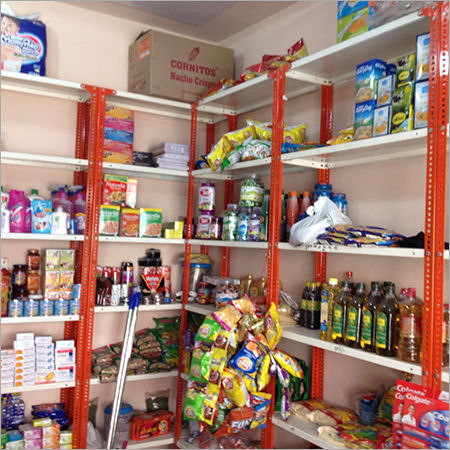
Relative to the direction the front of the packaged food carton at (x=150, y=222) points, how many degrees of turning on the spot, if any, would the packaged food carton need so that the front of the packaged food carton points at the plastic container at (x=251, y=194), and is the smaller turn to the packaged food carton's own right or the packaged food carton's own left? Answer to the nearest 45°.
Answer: approximately 45° to the packaged food carton's own left

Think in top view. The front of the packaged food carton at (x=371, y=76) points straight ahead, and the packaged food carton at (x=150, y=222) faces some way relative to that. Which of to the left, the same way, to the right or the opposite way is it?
to the left

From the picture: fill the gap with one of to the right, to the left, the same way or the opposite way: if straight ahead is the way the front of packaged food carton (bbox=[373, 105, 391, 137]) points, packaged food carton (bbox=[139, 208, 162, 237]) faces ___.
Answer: to the left

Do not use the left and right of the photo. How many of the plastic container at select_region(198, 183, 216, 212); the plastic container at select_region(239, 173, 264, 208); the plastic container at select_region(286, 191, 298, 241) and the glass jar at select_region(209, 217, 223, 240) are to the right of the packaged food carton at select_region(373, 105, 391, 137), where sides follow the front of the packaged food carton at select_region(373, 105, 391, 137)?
4

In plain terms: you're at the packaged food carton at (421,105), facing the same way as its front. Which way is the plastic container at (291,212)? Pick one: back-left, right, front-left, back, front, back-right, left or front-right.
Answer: right

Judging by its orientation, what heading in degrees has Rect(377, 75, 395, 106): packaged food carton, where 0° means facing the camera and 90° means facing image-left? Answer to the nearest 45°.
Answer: approximately 45°

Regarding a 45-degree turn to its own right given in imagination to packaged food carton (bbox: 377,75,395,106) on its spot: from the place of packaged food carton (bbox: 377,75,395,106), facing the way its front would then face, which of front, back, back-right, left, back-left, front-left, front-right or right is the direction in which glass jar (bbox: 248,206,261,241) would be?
front-right

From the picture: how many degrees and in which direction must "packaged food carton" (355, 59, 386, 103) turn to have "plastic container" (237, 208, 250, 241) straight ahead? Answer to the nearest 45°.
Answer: approximately 90° to its right

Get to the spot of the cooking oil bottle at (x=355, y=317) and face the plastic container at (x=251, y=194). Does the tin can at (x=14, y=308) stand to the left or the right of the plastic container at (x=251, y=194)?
left

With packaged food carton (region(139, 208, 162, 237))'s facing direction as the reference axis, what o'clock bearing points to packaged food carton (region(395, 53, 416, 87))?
packaged food carton (region(395, 53, 416, 87)) is roughly at 11 o'clock from packaged food carton (region(139, 208, 162, 237)).

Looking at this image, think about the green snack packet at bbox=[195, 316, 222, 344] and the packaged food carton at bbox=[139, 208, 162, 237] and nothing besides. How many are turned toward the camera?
2
